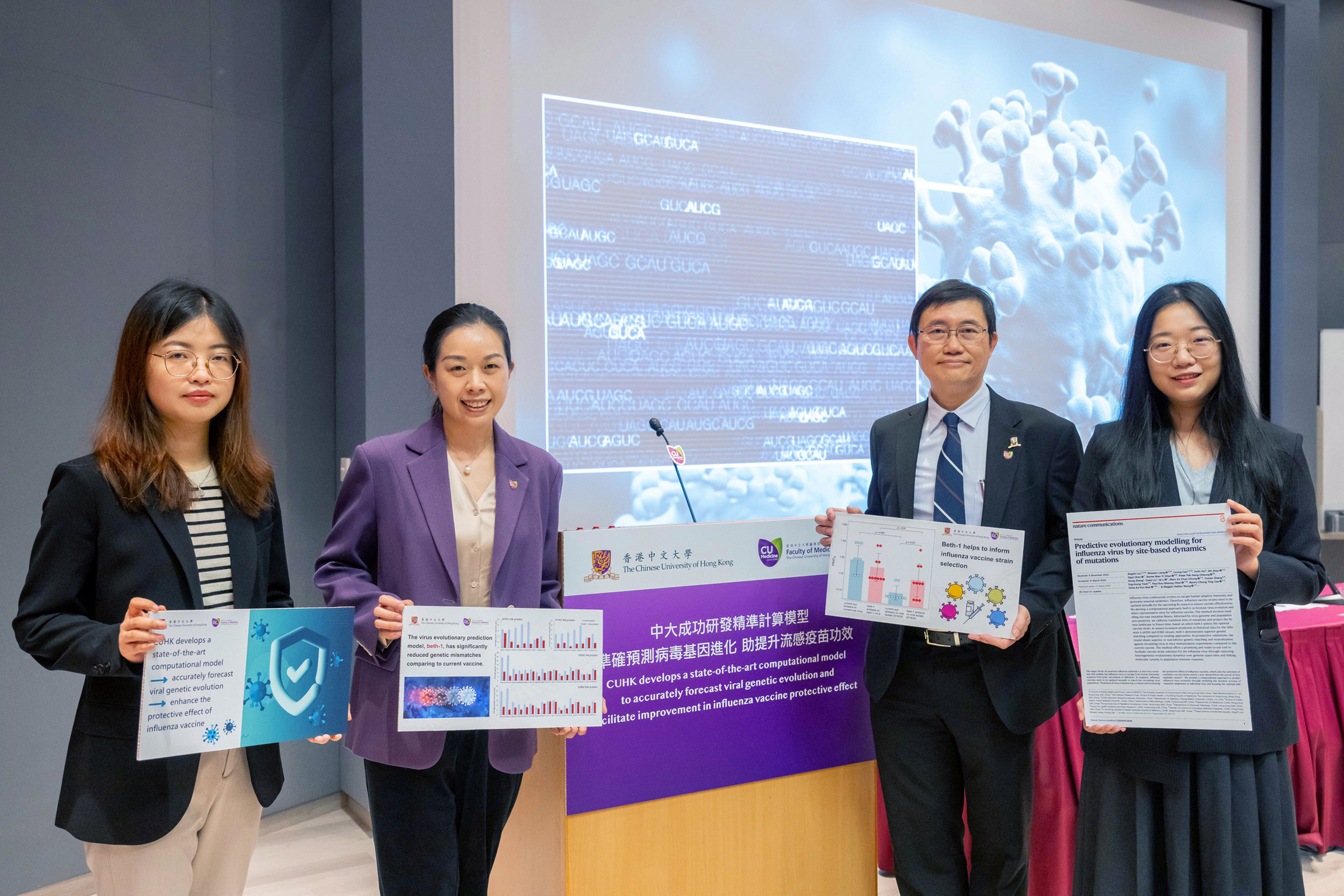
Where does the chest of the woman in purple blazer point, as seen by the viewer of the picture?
toward the camera

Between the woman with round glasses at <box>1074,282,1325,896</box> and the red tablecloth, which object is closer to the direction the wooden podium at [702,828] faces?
the woman with round glasses

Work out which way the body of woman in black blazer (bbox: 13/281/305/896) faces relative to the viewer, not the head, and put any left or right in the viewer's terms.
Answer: facing the viewer and to the right of the viewer

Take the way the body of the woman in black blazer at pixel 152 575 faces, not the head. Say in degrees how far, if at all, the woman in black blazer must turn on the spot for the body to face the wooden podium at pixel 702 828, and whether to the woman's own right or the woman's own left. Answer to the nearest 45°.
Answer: approximately 45° to the woman's own left

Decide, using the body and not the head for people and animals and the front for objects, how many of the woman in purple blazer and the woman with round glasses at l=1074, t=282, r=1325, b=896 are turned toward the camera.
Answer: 2

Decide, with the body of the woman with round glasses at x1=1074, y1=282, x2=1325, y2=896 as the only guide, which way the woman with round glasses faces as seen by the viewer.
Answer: toward the camera
